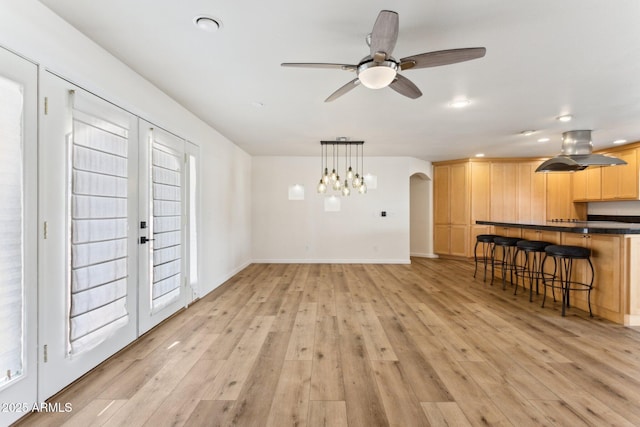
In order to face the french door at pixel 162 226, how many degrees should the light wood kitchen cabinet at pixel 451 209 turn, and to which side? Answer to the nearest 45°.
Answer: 0° — it already faces it

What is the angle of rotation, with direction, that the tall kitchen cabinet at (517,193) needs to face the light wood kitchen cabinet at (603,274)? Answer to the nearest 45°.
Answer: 0° — it already faces it

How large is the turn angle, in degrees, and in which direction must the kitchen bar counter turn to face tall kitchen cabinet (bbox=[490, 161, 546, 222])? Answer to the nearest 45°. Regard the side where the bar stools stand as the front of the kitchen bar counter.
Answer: approximately 135° to its right

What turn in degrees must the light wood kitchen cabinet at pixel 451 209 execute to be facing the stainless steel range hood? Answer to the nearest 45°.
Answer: approximately 90° to its left

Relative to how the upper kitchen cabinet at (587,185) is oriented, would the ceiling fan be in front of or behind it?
in front

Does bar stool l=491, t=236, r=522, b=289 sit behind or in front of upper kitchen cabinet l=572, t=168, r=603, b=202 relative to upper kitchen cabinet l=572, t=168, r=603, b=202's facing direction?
in front

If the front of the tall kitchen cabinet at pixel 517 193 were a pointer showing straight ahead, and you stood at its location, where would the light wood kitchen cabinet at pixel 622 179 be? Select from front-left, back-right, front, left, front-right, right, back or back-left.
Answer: left

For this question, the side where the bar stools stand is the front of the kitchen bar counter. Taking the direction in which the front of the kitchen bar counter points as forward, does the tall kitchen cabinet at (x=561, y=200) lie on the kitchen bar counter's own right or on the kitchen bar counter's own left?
on the kitchen bar counter's own right

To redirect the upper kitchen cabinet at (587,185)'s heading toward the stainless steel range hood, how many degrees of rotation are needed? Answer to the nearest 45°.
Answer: approximately 45° to its left

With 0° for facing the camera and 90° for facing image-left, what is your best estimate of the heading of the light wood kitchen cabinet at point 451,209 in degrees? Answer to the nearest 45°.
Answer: approximately 45°

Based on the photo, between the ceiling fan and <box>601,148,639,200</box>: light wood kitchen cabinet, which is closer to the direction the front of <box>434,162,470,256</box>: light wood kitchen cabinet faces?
the ceiling fan
